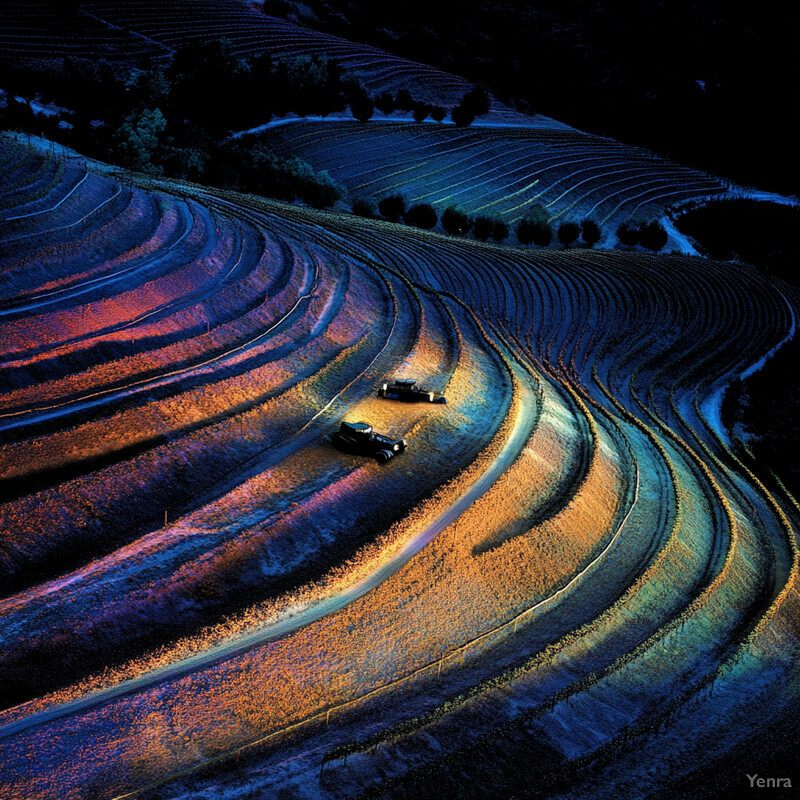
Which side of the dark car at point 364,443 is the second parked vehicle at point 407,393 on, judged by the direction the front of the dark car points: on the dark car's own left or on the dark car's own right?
on the dark car's own left

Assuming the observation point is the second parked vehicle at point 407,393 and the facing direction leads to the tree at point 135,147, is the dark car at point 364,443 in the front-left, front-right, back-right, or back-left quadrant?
back-left

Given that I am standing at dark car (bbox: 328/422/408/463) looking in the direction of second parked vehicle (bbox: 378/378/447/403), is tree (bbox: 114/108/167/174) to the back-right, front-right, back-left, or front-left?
front-left

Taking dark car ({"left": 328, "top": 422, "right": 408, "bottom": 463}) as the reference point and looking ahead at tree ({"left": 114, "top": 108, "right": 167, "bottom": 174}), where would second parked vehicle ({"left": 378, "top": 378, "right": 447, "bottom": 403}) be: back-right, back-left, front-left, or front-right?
front-right
